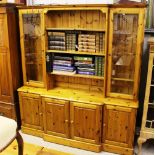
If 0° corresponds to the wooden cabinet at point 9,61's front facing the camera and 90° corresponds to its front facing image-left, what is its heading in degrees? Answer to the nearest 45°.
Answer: approximately 45°

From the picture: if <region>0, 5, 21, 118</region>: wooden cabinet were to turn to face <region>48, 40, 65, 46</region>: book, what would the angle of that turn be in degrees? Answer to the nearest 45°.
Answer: approximately 90° to its left

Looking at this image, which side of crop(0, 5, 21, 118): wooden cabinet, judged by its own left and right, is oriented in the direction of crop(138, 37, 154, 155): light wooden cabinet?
left

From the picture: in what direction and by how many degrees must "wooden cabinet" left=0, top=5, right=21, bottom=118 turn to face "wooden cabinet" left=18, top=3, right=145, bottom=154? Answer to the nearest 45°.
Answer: approximately 90° to its left

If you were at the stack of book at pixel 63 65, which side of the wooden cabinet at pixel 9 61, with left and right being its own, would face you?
left

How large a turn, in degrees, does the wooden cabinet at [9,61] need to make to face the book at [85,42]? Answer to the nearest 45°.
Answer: approximately 90° to its left
